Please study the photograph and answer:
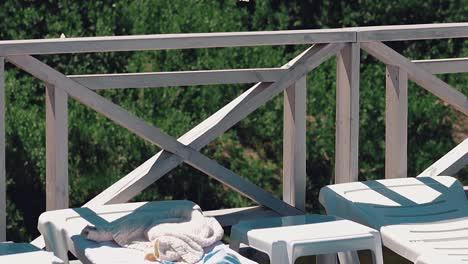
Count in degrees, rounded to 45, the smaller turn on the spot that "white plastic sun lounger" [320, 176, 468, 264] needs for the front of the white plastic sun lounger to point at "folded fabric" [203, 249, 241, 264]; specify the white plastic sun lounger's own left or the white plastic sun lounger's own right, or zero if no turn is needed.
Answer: approximately 90° to the white plastic sun lounger's own right

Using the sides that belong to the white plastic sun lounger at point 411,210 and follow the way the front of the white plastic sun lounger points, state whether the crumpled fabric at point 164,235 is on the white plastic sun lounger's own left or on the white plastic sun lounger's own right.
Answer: on the white plastic sun lounger's own right

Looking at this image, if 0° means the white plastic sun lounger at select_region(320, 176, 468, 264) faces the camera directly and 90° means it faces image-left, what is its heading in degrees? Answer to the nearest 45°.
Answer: approximately 315°

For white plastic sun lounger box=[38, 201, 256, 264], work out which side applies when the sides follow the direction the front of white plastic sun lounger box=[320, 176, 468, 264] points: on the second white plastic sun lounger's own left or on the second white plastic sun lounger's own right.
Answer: on the second white plastic sun lounger's own right
